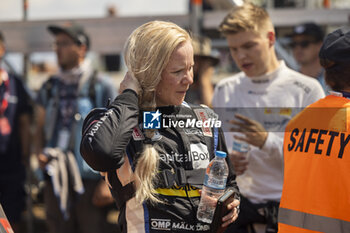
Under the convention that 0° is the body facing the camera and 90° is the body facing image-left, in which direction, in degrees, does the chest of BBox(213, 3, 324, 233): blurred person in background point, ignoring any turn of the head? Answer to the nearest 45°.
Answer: approximately 45°

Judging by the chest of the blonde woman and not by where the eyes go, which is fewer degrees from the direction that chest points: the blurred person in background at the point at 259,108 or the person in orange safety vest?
the person in orange safety vest

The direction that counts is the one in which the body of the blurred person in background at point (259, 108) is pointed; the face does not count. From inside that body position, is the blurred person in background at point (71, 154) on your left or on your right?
on your right
